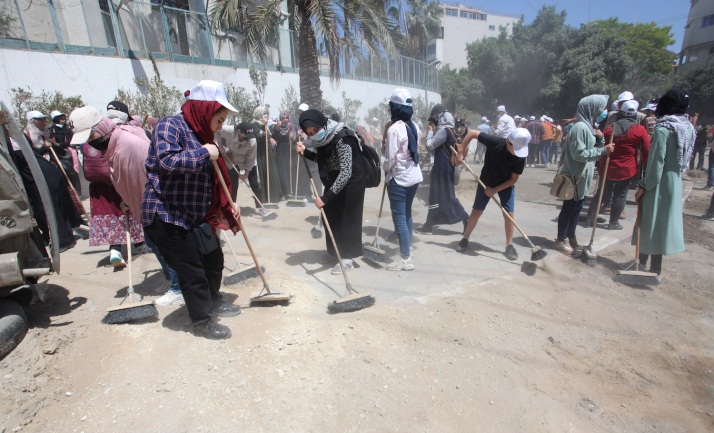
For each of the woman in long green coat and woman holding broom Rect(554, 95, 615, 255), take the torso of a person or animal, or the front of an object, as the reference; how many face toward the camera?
0

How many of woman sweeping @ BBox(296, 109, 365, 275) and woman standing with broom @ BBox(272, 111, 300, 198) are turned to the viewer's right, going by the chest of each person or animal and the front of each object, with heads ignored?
0

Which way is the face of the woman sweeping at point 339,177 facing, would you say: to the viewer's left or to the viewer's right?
to the viewer's left

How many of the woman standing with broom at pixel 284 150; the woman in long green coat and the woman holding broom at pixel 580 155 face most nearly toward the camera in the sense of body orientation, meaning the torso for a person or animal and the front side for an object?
1

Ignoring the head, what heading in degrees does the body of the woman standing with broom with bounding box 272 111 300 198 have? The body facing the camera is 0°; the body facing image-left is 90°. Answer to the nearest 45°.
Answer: approximately 0°

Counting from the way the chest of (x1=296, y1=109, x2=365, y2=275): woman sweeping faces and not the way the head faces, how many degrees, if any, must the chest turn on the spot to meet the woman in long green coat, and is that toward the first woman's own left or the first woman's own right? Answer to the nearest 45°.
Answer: approximately 135° to the first woman's own left

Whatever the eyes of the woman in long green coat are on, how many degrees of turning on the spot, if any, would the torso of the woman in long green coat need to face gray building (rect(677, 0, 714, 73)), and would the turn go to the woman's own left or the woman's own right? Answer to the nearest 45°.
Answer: approximately 45° to the woman's own right

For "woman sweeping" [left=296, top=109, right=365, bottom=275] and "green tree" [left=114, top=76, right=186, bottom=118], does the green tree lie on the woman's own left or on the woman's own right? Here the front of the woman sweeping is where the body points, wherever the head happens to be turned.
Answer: on the woman's own right

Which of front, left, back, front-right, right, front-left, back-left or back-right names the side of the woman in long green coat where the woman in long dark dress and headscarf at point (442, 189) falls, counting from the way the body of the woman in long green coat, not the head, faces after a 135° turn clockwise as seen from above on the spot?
back
